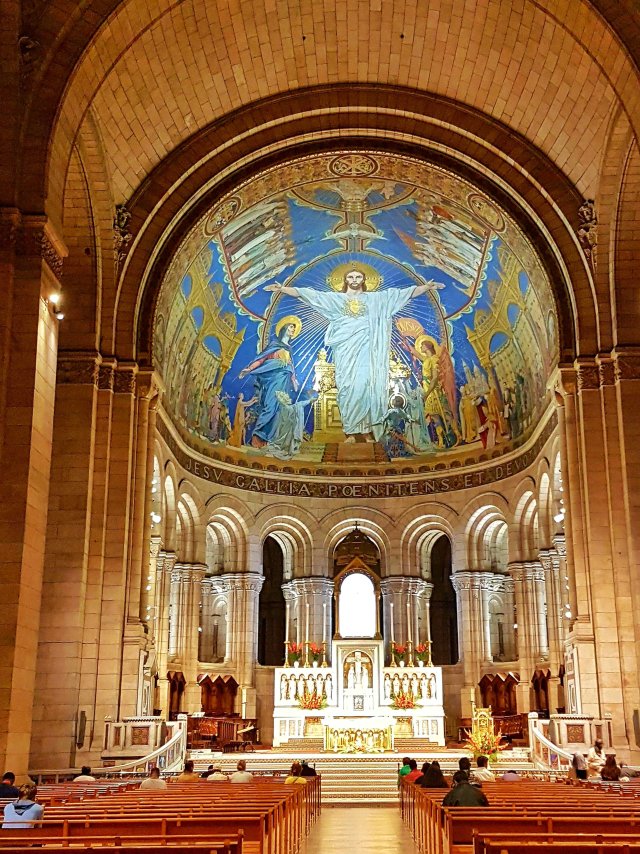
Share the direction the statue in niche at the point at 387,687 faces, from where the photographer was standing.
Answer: facing the viewer

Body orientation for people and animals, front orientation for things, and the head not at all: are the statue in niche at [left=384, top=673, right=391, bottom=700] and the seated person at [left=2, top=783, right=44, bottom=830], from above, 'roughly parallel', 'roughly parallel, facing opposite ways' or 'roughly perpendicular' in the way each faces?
roughly parallel, facing opposite ways

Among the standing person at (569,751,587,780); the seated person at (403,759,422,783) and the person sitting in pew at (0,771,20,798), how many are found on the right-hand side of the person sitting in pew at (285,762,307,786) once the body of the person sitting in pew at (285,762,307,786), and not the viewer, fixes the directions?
2

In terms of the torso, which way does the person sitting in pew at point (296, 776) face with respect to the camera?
away from the camera

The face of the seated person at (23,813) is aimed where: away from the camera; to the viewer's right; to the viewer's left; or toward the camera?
away from the camera

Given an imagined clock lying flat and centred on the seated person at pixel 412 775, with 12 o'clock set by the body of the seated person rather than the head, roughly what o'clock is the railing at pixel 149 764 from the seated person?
The railing is roughly at 10 o'clock from the seated person.

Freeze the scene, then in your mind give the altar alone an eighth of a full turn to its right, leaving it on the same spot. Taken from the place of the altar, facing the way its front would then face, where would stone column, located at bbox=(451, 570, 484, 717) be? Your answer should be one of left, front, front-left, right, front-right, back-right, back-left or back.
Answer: back

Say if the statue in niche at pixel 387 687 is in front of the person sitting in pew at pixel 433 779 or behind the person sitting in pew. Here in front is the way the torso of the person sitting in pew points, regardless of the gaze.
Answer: in front

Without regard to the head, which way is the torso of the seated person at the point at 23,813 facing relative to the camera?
away from the camera

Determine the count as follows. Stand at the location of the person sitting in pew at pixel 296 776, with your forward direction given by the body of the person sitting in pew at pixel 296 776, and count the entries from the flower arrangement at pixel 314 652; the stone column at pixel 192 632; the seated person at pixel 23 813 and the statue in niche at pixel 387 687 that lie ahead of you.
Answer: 3

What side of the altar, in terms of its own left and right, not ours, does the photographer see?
front

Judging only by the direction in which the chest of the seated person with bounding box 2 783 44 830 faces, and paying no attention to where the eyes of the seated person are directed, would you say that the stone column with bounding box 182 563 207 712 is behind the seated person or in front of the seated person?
in front

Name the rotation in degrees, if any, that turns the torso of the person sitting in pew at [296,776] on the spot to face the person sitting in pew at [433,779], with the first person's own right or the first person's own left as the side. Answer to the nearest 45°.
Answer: approximately 135° to the first person's own right

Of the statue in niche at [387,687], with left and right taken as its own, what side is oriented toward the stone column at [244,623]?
right

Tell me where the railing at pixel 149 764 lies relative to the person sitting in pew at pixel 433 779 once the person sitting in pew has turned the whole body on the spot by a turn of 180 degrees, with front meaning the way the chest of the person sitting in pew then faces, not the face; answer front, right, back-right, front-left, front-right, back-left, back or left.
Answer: back-right

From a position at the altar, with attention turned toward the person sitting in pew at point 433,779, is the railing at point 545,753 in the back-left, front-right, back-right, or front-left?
front-left

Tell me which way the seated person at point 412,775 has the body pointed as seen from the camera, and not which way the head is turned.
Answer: away from the camera

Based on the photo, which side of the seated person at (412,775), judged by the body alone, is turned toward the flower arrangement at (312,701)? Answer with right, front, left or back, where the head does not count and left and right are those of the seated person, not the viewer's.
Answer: front

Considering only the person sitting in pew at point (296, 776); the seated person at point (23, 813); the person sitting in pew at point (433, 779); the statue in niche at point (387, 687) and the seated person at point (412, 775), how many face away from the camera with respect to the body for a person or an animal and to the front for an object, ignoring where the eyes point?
4

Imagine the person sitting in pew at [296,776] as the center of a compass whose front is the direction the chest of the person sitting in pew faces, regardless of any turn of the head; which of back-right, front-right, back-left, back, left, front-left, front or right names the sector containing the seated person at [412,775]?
right
